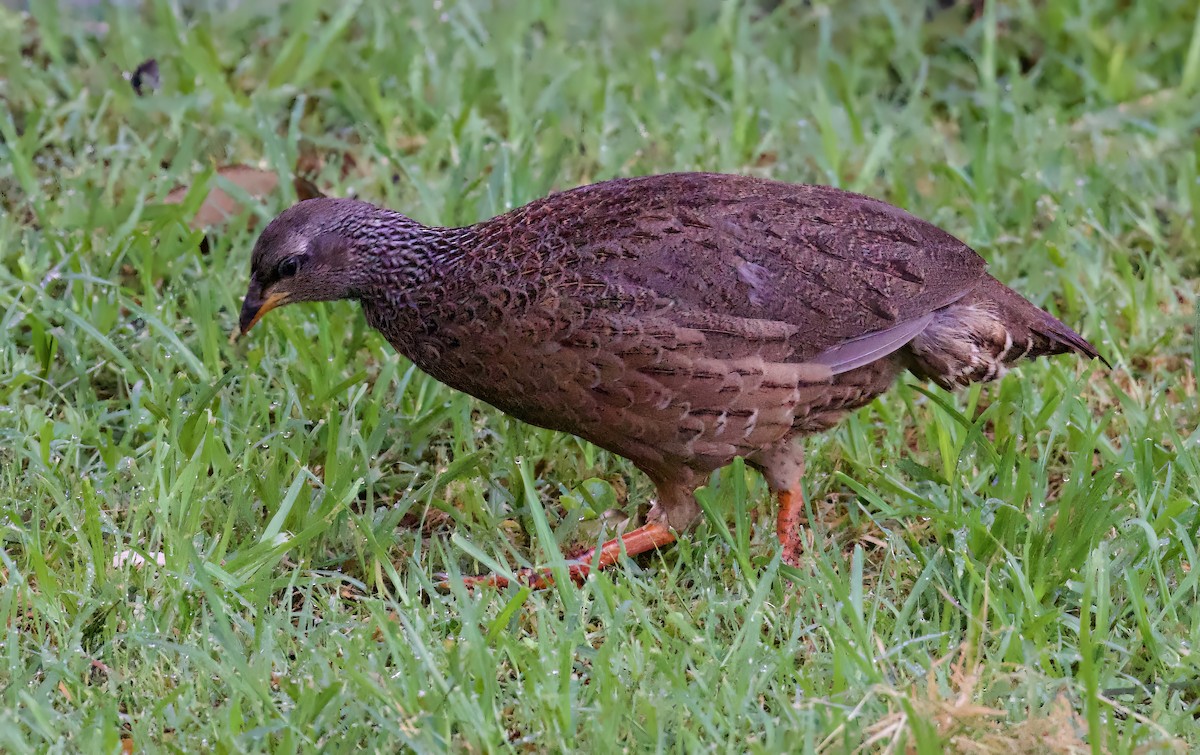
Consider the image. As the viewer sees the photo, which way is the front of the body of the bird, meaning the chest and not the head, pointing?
to the viewer's left
